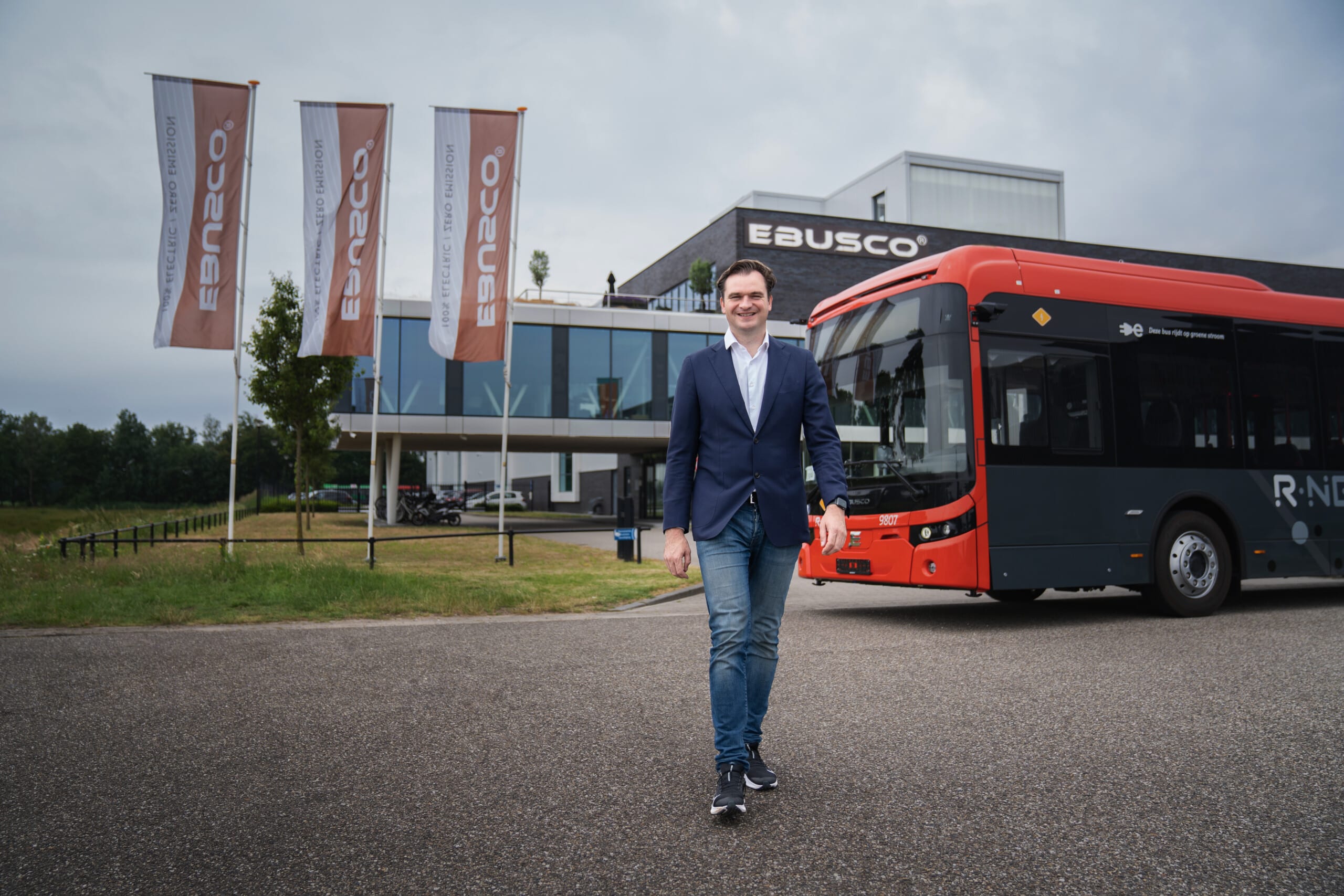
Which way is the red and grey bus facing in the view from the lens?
facing the viewer and to the left of the viewer

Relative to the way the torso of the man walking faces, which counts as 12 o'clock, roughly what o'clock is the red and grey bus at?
The red and grey bus is roughly at 7 o'clock from the man walking.

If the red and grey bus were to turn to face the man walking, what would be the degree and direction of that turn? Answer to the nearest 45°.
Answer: approximately 45° to its left

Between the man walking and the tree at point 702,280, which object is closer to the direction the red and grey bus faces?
the man walking

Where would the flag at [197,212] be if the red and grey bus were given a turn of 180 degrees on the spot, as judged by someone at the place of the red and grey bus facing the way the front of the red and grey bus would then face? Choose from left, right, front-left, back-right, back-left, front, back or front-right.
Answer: back-left

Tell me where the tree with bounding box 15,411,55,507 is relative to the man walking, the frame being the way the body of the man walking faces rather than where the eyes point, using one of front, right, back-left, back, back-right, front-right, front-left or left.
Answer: back-right

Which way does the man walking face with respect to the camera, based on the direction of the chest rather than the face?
toward the camera

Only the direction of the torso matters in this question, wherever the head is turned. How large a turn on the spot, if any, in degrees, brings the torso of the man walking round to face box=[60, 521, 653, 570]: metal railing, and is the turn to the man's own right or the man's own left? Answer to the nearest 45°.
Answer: approximately 135° to the man's own right

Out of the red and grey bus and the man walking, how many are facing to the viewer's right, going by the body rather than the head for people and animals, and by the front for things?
0

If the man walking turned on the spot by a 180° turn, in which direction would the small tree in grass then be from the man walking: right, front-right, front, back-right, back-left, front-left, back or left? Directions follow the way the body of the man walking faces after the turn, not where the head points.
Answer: front-left
